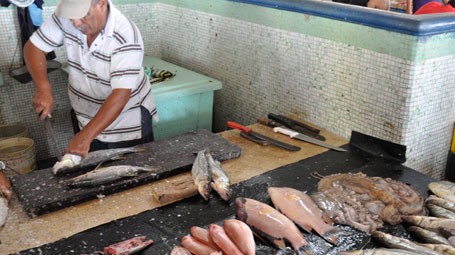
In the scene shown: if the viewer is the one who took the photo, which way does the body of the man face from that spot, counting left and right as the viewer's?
facing the viewer and to the left of the viewer

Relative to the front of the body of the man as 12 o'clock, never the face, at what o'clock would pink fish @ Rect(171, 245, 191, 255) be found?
The pink fish is roughly at 10 o'clock from the man.

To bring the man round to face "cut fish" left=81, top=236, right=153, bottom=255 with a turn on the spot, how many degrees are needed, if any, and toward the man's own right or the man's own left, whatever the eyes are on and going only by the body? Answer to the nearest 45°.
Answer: approximately 45° to the man's own left

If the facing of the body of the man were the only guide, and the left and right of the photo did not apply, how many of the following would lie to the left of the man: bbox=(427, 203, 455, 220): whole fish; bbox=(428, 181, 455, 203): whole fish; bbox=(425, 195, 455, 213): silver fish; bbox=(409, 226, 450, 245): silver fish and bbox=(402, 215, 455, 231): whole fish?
5

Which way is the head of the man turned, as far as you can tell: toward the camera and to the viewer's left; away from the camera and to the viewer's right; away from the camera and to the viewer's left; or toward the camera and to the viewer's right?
toward the camera and to the viewer's left

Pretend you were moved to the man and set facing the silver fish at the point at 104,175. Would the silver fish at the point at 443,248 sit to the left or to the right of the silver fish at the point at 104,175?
left

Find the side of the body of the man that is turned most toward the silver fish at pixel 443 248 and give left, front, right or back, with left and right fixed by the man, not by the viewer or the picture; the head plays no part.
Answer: left

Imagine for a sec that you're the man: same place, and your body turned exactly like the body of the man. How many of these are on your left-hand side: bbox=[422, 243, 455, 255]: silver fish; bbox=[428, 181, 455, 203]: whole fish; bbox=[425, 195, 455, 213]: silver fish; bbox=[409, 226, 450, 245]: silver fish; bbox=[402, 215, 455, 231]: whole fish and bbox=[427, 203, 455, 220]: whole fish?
6

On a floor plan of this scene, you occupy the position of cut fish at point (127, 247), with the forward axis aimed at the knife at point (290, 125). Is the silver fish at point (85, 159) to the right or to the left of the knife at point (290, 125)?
left

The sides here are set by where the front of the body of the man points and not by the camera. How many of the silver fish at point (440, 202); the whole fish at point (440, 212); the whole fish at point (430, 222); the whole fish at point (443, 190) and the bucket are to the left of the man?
4

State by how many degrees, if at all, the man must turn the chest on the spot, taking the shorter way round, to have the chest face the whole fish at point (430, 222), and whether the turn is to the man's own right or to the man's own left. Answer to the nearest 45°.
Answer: approximately 90° to the man's own left

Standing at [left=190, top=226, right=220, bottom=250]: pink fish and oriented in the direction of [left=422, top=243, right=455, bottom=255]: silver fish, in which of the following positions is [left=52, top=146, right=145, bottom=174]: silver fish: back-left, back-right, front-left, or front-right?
back-left

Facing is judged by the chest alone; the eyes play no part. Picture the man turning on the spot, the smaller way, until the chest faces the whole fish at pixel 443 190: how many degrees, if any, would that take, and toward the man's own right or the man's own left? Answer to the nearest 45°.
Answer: approximately 90° to the man's own left
